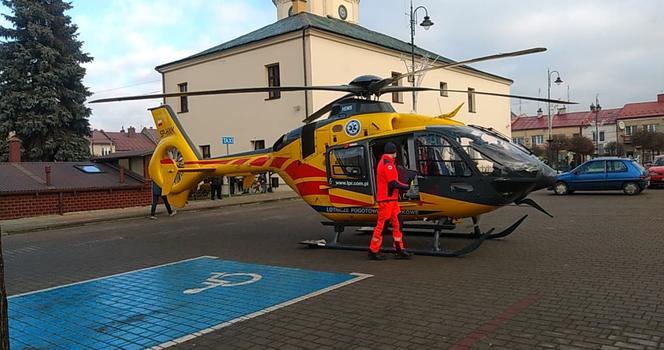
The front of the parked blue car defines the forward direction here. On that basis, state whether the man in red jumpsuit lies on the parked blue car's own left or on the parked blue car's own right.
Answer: on the parked blue car's own left

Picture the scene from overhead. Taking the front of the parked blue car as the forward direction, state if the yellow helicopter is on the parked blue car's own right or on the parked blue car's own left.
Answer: on the parked blue car's own left

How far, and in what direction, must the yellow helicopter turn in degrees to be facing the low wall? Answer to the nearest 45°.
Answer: approximately 180°

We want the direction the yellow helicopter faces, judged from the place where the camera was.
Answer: facing the viewer and to the right of the viewer

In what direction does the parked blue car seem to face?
to the viewer's left

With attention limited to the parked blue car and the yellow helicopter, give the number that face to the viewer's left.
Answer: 1

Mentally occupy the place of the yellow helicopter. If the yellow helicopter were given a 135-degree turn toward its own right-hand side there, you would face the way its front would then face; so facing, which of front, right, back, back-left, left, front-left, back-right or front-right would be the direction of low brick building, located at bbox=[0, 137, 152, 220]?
front-right

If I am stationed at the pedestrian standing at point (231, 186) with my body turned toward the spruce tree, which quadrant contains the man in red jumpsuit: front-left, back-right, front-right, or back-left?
back-left

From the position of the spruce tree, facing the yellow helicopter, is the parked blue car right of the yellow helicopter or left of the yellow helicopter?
left

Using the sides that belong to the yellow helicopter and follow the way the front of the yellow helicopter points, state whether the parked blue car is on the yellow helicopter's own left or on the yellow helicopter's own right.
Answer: on the yellow helicopter's own left

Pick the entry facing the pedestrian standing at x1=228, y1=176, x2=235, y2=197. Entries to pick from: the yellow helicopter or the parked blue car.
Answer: the parked blue car

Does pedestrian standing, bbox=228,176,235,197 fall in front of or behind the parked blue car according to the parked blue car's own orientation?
in front

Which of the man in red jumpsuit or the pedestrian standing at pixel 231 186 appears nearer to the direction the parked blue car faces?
the pedestrian standing

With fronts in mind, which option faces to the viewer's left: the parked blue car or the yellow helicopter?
the parked blue car

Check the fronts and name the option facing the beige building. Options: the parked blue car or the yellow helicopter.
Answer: the parked blue car

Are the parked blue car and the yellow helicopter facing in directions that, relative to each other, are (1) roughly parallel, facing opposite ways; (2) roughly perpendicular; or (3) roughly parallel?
roughly parallel, facing opposite ways
